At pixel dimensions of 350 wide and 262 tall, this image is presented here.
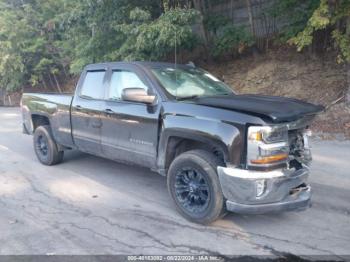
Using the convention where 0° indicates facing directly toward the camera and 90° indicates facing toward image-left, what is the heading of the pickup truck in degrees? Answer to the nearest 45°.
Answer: approximately 315°
